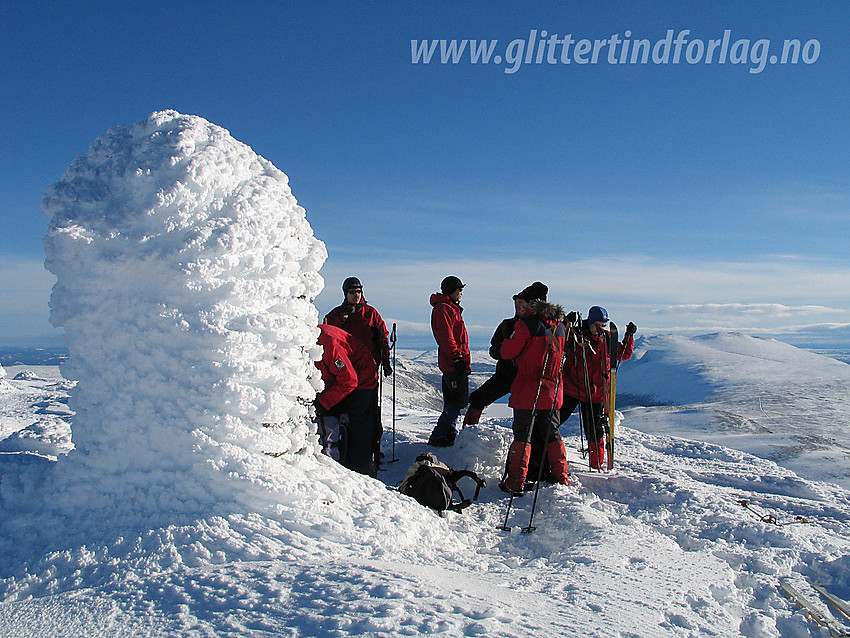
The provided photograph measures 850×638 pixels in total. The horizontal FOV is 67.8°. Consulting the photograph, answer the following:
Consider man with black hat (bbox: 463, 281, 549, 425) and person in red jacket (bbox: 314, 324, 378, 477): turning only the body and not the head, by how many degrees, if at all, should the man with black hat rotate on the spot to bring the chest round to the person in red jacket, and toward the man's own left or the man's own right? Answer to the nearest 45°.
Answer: approximately 45° to the man's own left

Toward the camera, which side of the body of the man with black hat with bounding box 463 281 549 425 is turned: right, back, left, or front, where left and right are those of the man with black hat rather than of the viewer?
left

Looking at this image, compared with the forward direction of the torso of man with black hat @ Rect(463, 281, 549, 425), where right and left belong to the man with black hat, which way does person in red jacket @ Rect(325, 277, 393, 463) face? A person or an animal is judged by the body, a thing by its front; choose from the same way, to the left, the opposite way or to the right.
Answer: to the left

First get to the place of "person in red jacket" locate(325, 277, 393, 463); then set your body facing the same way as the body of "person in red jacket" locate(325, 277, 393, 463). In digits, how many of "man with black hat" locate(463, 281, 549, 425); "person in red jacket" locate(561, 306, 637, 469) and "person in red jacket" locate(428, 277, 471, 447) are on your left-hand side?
3

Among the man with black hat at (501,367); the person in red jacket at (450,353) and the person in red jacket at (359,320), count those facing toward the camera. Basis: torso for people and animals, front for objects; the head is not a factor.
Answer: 1
